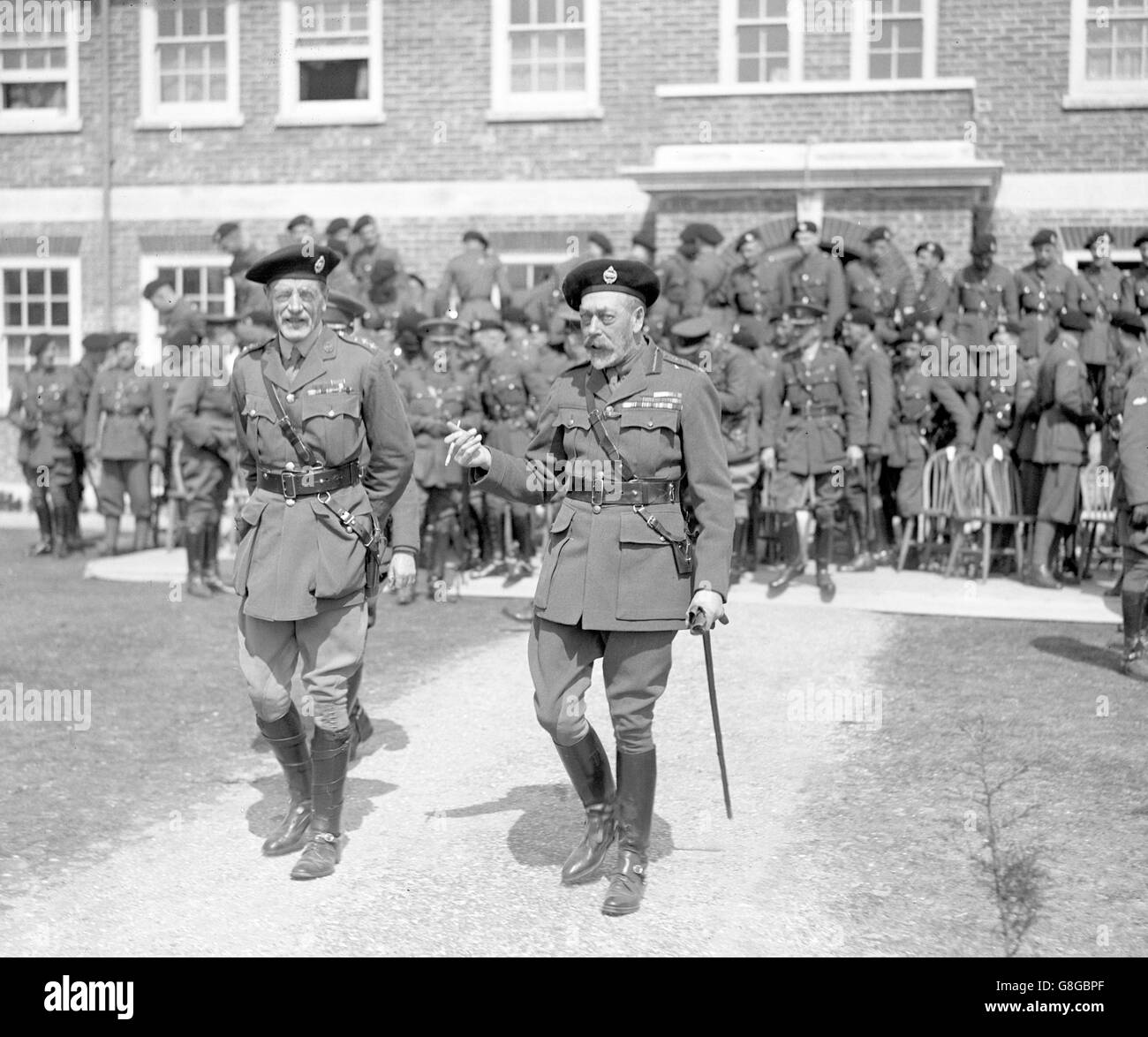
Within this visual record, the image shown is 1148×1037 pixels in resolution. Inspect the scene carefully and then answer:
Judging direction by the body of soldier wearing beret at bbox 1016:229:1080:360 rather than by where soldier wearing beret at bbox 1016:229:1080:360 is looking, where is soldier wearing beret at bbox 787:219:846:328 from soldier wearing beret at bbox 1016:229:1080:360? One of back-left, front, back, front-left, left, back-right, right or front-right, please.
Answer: right

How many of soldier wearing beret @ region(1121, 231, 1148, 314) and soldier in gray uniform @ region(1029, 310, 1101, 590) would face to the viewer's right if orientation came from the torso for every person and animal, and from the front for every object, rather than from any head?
1

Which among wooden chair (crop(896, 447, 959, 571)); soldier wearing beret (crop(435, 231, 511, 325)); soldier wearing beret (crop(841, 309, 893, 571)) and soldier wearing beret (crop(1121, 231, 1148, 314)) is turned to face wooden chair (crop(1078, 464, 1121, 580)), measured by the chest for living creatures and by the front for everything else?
soldier wearing beret (crop(1121, 231, 1148, 314))

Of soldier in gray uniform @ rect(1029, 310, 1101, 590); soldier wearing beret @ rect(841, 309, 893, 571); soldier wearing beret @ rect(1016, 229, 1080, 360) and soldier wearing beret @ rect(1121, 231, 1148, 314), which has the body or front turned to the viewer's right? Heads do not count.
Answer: the soldier in gray uniform

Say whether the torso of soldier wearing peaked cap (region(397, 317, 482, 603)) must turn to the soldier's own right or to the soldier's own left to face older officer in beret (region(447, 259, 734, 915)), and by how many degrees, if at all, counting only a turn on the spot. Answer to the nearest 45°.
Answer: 0° — they already face them

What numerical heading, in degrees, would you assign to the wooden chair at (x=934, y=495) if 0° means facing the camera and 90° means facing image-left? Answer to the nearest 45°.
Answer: approximately 45°

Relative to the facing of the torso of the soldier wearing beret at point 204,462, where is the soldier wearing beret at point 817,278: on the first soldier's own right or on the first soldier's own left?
on the first soldier's own left

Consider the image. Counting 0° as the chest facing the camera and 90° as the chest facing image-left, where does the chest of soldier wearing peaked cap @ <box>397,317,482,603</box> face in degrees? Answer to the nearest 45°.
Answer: approximately 0°
